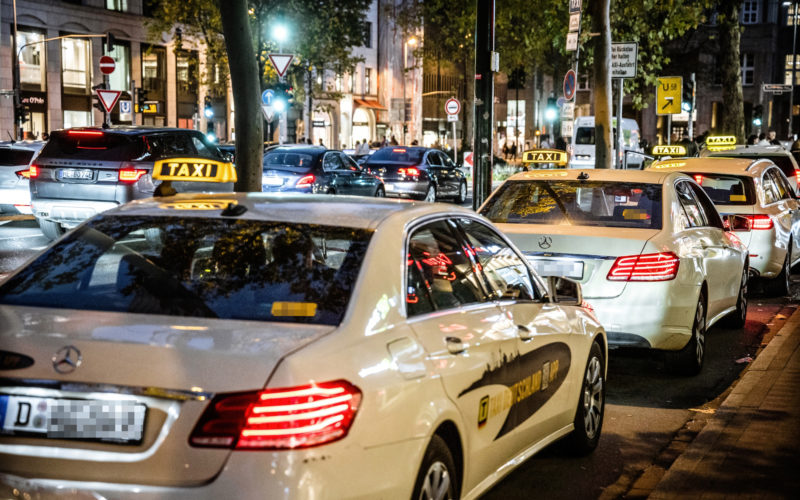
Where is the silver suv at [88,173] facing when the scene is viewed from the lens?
facing away from the viewer and to the right of the viewer

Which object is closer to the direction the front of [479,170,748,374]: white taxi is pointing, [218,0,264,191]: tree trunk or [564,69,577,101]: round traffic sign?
the round traffic sign

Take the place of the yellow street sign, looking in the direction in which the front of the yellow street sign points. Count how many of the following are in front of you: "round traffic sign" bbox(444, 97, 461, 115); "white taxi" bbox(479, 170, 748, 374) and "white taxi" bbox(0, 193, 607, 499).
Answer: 2

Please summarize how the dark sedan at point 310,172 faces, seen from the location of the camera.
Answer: facing away from the viewer and to the right of the viewer

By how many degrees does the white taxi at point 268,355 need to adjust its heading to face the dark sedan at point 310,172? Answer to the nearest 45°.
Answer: approximately 45° to its left

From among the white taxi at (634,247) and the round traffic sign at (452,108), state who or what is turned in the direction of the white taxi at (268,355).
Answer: the round traffic sign

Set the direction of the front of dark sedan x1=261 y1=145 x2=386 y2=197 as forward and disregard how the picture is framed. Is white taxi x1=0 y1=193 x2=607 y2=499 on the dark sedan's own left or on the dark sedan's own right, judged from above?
on the dark sedan's own right

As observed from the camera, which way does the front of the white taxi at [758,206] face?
facing away from the viewer and to the right of the viewer

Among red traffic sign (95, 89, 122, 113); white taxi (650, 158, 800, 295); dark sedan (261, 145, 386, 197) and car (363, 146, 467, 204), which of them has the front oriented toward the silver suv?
the red traffic sign

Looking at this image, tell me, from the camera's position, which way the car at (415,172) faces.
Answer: facing away from the viewer and to the right of the viewer
